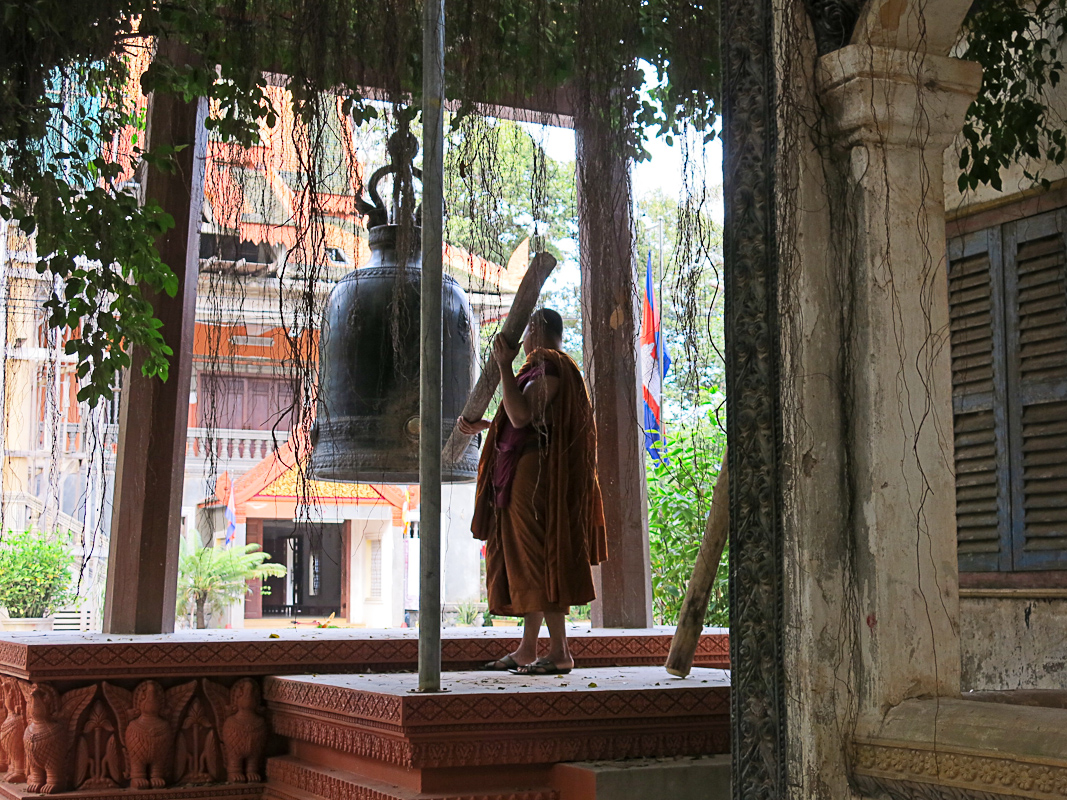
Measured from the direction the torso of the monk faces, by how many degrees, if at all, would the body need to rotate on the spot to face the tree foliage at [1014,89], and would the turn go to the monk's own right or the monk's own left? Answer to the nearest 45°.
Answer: approximately 180°

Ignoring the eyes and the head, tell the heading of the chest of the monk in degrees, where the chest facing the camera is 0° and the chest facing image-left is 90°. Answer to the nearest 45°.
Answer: approximately 90°

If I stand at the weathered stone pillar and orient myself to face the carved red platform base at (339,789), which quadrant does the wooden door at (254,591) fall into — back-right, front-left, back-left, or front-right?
front-right

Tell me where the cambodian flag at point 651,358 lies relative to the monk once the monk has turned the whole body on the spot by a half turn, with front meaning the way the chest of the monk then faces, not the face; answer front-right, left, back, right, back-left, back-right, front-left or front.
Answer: left

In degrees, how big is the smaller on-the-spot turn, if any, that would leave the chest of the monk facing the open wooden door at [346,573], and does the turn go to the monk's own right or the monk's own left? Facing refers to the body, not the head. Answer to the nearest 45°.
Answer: approximately 90° to the monk's own right

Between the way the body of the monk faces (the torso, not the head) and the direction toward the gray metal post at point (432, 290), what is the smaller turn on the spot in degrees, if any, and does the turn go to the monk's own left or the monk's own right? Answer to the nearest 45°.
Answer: approximately 90° to the monk's own left

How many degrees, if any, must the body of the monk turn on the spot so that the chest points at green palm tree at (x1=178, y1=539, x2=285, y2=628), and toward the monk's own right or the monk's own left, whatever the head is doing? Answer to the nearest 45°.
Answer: approximately 90° to the monk's own right

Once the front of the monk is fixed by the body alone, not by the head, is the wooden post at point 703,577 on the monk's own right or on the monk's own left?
on the monk's own left

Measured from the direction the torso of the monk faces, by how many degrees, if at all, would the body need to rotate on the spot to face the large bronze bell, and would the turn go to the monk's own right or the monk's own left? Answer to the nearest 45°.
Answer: approximately 45° to the monk's own right
